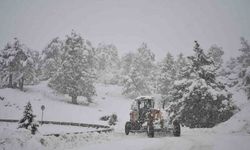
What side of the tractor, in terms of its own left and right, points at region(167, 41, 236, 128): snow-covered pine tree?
left

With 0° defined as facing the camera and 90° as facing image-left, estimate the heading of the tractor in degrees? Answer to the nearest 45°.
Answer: approximately 315°

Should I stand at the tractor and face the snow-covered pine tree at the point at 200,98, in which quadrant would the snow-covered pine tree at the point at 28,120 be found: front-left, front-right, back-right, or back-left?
back-left

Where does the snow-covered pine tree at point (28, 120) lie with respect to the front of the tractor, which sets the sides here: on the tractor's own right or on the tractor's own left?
on the tractor's own right
